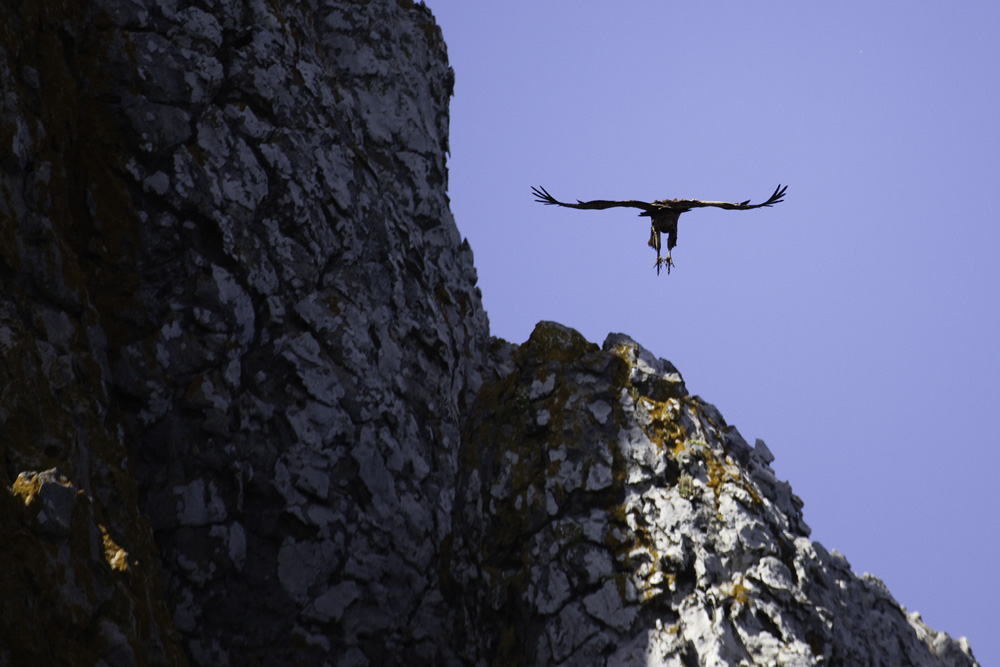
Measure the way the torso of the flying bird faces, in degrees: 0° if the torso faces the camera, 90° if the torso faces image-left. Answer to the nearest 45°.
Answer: approximately 0°
